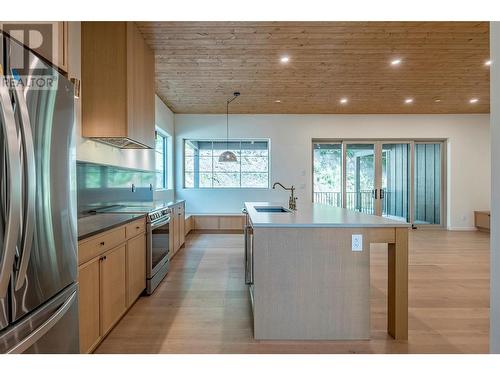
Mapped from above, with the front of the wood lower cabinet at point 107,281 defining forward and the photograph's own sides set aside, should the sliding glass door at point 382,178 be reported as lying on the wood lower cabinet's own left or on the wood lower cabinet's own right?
on the wood lower cabinet's own left

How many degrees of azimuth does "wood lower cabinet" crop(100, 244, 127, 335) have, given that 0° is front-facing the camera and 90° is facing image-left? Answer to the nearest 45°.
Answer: approximately 315°

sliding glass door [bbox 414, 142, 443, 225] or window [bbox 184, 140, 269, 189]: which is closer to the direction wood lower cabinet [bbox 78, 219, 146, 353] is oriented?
the sliding glass door

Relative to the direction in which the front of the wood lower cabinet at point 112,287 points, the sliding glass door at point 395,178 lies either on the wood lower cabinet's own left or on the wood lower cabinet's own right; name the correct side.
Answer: on the wood lower cabinet's own left

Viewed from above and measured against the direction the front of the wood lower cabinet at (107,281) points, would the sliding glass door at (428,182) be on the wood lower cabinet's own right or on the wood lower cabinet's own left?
on the wood lower cabinet's own left

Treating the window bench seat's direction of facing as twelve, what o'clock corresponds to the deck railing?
The deck railing is roughly at 9 o'clock from the window bench seat.

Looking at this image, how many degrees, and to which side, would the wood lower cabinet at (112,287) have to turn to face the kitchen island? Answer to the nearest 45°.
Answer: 0° — it already faces it

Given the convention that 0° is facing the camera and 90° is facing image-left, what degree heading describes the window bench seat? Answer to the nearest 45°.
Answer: approximately 0°

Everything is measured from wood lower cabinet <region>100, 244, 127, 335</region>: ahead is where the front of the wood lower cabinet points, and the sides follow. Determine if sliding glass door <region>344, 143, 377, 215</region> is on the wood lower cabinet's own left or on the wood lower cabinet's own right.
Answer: on the wood lower cabinet's own left
